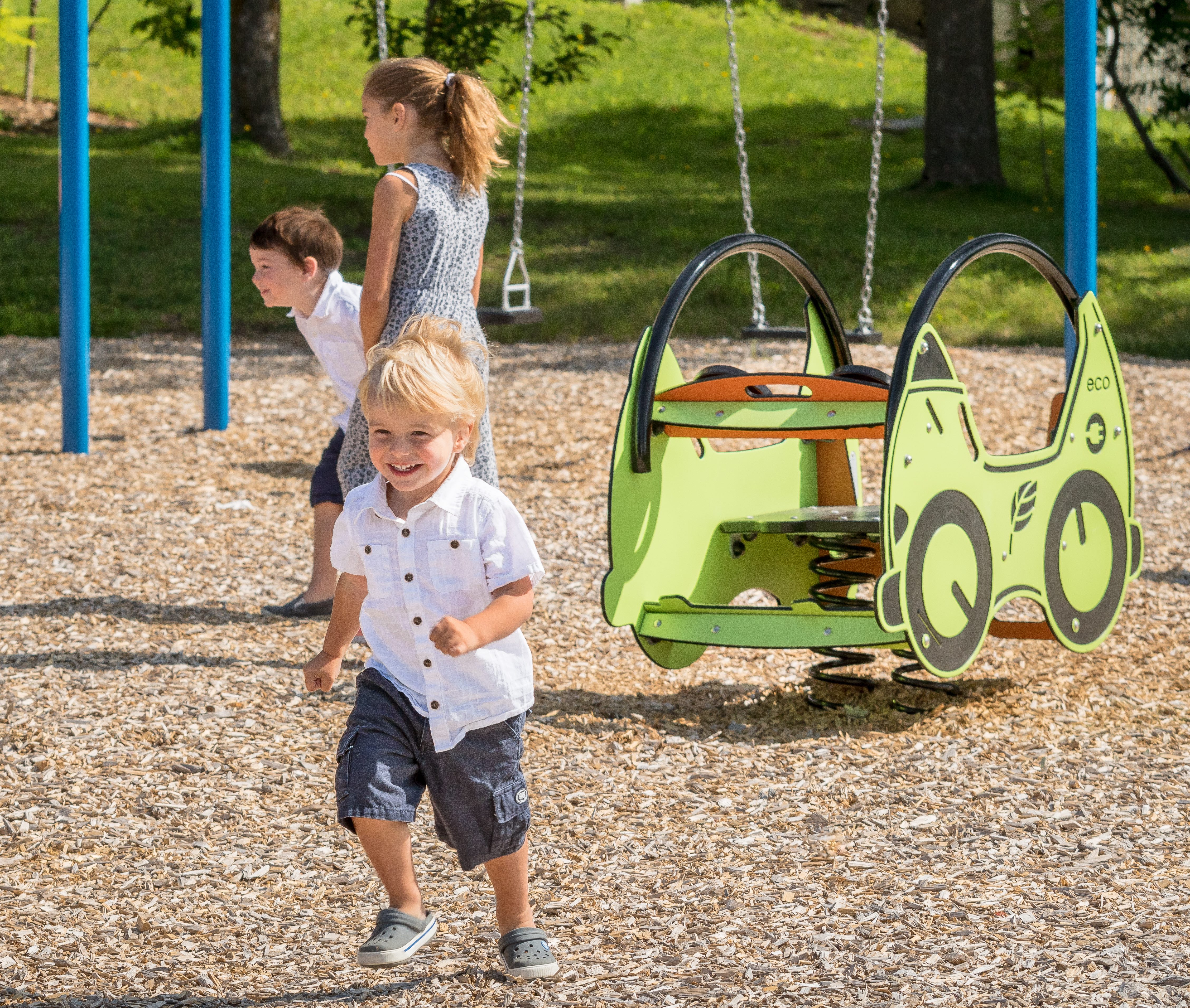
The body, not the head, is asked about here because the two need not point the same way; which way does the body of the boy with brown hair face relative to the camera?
to the viewer's left

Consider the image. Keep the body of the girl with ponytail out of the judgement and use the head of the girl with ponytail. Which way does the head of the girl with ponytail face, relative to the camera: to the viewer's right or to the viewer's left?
to the viewer's left

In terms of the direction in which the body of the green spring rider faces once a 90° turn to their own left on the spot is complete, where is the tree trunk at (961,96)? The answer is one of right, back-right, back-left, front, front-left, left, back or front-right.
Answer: back-left

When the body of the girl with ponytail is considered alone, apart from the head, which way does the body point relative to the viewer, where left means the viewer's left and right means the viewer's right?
facing away from the viewer and to the left of the viewer

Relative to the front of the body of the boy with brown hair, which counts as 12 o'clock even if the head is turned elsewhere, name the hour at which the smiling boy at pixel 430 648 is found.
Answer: The smiling boy is roughly at 9 o'clock from the boy with brown hair.

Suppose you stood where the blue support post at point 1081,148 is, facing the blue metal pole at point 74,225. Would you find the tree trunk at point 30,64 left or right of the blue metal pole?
right
